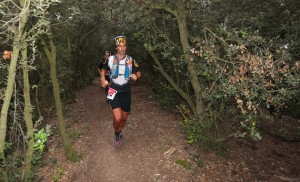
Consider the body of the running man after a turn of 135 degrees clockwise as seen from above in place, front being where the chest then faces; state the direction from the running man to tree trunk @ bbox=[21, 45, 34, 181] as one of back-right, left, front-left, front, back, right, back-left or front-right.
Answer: left

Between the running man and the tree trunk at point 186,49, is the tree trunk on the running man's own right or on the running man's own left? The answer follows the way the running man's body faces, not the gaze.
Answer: on the running man's own left

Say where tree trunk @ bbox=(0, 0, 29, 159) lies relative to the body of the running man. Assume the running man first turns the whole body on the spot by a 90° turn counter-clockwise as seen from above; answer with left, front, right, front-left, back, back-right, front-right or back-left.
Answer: back-right

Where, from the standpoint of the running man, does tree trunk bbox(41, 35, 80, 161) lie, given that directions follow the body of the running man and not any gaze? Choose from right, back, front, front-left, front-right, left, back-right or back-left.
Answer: right

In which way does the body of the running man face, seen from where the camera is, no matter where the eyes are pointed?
toward the camera
